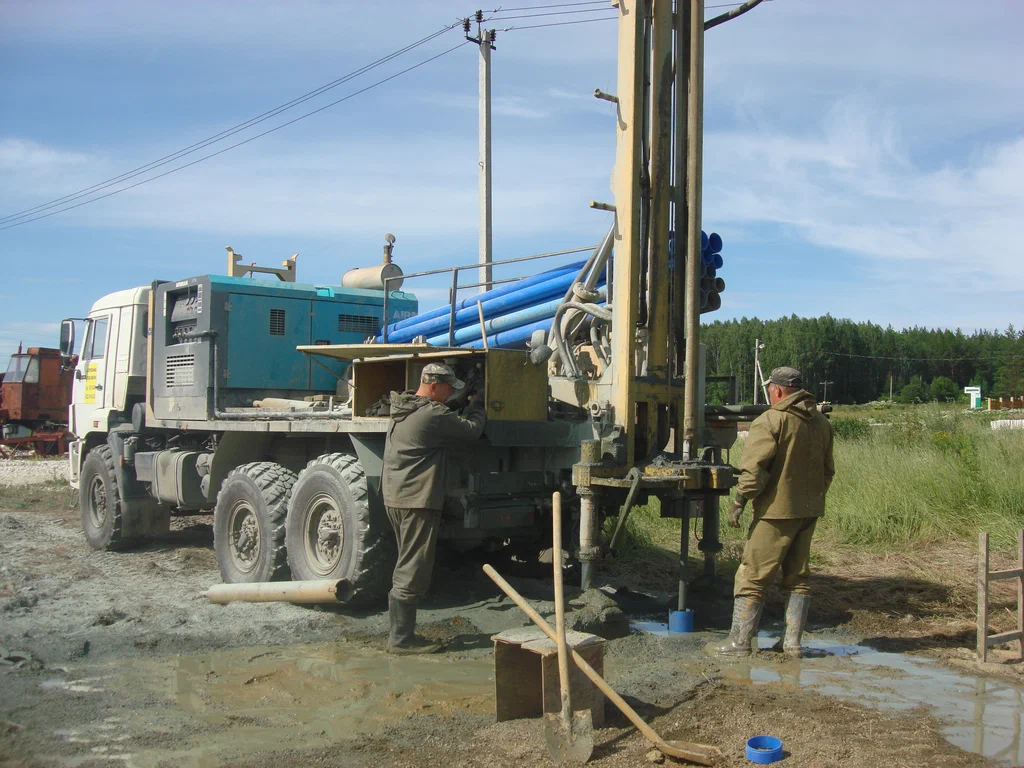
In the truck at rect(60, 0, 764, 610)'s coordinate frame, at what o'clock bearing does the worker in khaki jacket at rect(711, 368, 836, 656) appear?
The worker in khaki jacket is roughly at 6 o'clock from the truck.

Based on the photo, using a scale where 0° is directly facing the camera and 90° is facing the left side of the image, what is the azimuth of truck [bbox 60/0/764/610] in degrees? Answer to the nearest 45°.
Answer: approximately 135°

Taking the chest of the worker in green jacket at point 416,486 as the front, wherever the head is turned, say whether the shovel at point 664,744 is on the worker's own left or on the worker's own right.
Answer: on the worker's own right

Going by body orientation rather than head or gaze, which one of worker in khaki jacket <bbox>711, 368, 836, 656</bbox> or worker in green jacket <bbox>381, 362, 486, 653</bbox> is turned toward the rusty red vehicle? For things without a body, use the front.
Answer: worker in khaki jacket <bbox>711, 368, 836, 656</bbox>

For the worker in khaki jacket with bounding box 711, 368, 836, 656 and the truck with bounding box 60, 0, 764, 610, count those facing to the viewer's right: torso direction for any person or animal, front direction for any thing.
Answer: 0

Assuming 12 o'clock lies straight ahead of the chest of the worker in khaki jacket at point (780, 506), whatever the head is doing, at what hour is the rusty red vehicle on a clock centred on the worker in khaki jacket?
The rusty red vehicle is roughly at 12 o'clock from the worker in khaki jacket.

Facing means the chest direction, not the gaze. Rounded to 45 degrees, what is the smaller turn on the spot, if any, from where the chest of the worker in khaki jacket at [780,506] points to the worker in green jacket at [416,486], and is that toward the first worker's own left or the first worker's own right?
approximately 45° to the first worker's own left

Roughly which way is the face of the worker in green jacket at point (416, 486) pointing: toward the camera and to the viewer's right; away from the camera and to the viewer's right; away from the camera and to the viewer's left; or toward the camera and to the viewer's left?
away from the camera and to the viewer's right

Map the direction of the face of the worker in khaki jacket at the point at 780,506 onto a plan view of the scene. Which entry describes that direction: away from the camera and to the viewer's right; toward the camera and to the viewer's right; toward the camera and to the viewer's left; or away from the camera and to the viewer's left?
away from the camera and to the viewer's left

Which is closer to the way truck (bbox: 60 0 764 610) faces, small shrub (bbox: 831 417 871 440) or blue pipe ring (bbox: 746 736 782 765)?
the small shrub

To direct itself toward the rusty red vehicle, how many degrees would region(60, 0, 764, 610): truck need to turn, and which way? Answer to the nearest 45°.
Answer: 0° — it already faces it
